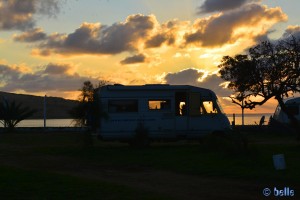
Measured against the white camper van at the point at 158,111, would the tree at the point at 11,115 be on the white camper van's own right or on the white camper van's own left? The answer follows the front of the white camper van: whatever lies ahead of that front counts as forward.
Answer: on the white camper van's own left

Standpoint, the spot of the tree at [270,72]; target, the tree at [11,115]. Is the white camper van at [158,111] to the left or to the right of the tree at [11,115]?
left

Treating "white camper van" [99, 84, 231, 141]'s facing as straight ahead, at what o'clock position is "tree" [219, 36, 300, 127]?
The tree is roughly at 12 o'clock from the white camper van.

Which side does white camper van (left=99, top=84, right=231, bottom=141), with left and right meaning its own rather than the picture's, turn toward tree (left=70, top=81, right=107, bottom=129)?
back

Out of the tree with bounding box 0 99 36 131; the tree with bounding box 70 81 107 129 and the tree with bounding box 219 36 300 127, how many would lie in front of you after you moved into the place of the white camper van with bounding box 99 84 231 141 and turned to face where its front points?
1

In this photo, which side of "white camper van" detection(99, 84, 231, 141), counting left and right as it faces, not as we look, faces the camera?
right
